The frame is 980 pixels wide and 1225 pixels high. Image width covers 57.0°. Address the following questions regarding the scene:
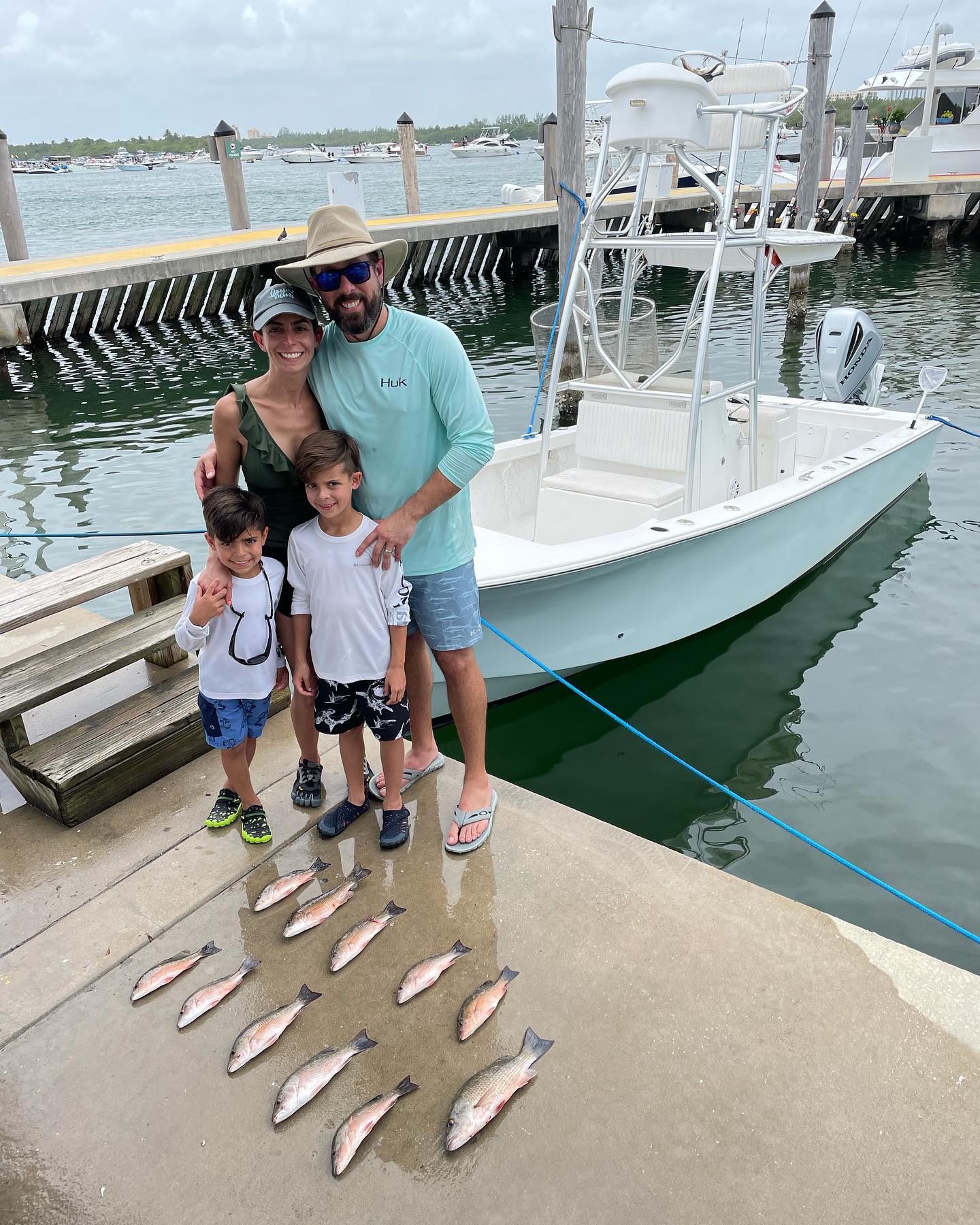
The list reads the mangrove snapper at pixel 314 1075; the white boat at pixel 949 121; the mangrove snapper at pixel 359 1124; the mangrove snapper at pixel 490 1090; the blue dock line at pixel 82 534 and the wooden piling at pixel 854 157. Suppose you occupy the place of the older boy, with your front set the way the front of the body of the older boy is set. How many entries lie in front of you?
3

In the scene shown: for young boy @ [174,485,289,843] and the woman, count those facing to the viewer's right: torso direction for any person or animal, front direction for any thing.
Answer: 0

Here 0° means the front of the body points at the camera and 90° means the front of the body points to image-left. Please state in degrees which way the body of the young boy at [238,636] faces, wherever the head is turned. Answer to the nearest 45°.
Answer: approximately 0°

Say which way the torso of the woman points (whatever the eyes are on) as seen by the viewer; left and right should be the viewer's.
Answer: facing the viewer

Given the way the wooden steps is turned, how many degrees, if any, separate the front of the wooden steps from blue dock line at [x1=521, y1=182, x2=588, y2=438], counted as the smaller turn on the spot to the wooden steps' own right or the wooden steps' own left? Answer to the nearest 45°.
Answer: approximately 90° to the wooden steps' own left

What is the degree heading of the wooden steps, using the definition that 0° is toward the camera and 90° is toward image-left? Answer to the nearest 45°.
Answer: approximately 315°

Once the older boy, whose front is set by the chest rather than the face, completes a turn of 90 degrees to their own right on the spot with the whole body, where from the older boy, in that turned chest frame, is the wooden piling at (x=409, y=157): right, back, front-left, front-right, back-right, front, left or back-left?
right
